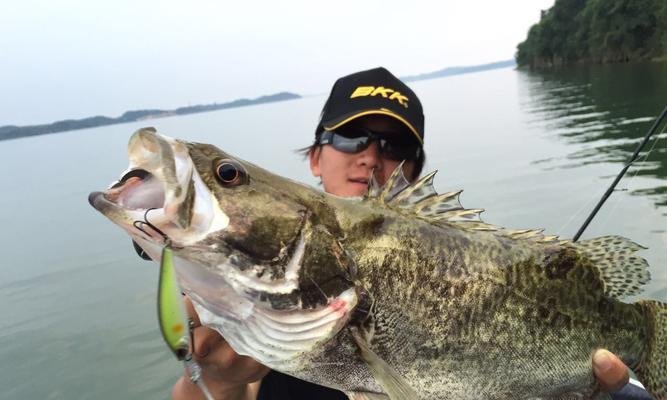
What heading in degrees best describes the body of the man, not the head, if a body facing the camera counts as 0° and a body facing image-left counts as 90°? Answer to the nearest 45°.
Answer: approximately 0°

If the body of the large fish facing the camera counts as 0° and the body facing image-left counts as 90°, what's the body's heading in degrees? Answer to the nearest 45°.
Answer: approximately 90°
